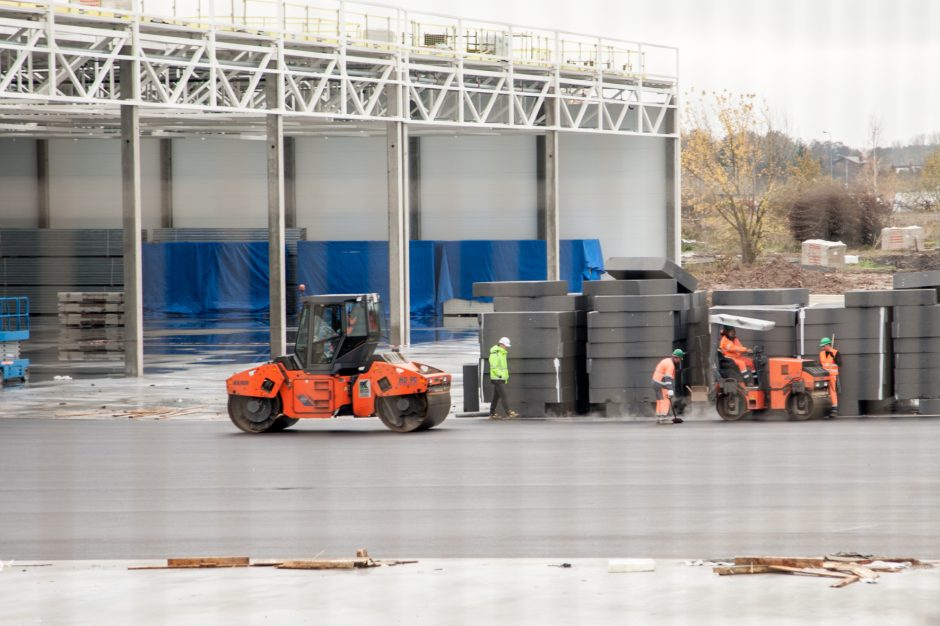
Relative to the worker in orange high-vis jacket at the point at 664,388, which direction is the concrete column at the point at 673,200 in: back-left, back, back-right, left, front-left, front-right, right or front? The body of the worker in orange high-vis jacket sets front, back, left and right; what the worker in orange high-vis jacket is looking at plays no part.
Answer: left

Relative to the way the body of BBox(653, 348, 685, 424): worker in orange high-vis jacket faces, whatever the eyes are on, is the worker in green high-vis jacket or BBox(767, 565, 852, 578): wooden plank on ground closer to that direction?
the wooden plank on ground

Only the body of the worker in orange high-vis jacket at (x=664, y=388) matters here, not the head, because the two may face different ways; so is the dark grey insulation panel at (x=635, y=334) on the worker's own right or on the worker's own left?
on the worker's own left

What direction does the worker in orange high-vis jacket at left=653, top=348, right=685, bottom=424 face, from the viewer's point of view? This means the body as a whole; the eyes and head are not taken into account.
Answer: to the viewer's right

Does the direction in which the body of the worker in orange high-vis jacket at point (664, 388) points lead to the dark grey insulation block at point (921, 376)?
yes

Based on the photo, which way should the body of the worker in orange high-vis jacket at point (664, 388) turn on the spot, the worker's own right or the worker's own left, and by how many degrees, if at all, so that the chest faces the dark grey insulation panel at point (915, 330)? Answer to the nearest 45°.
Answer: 0° — they already face it

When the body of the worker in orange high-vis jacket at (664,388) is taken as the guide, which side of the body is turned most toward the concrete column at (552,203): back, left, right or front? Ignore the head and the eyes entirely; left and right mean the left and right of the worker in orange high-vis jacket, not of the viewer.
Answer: left

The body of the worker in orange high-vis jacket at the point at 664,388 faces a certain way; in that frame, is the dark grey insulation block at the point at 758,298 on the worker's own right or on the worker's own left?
on the worker's own left

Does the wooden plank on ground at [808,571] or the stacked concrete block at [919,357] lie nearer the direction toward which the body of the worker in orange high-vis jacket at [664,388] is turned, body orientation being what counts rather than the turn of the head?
the stacked concrete block

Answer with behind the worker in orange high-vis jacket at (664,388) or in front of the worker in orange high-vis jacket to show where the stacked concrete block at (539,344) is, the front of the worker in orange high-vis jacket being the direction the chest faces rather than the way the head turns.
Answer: behind

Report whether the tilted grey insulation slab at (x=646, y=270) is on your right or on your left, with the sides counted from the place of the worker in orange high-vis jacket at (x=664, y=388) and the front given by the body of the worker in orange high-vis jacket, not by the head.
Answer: on your left

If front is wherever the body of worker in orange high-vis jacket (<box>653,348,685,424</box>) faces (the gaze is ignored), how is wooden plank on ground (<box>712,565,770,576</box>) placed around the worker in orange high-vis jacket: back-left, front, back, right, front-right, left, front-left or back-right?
right

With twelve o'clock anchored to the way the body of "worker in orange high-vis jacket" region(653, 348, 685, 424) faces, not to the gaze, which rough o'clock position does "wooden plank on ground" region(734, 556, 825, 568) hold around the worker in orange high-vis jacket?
The wooden plank on ground is roughly at 3 o'clock from the worker in orange high-vis jacket.

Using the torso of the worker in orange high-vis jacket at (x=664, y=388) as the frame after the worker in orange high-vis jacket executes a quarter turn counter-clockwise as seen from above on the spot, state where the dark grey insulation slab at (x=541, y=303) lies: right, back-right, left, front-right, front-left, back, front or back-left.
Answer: front-left

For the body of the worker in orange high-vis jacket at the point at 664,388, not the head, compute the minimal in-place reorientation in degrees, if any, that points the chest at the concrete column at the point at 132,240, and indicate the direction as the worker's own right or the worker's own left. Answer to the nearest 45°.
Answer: approximately 135° to the worker's own left

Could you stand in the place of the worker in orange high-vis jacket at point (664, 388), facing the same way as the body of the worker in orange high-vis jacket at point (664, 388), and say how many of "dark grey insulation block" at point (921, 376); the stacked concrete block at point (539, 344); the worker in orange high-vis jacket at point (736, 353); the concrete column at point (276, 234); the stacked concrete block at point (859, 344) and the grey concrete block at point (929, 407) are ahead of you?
4
